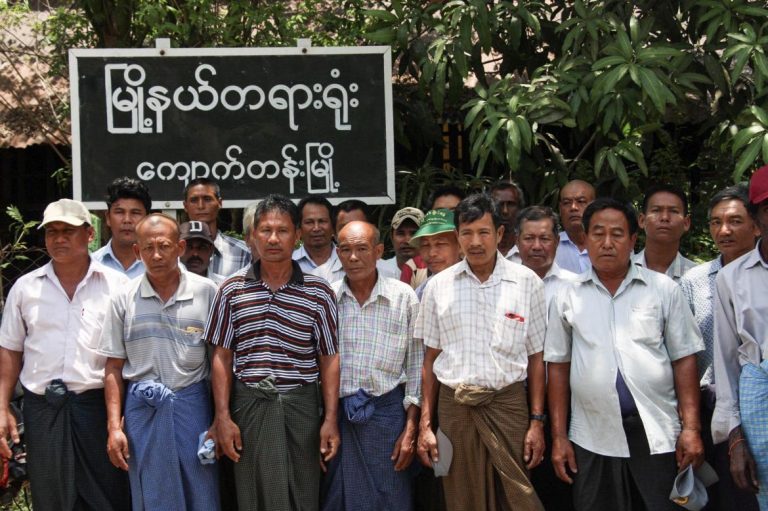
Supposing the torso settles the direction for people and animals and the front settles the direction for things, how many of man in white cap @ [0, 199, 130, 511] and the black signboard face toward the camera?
2

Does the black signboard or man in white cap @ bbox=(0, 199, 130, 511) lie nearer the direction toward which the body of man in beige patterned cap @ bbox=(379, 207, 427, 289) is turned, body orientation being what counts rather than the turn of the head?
the man in white cap

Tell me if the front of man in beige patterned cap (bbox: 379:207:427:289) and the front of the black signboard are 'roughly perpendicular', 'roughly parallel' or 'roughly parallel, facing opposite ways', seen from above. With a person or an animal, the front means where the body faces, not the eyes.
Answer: roughly parallel

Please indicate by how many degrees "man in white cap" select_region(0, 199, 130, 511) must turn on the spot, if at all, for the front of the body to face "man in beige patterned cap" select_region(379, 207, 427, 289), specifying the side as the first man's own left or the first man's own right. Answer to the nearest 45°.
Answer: approximately 90° to the first man's own left

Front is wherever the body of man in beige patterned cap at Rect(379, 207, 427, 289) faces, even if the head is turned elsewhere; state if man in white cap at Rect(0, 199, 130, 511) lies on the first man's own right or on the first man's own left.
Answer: on the first man's own right

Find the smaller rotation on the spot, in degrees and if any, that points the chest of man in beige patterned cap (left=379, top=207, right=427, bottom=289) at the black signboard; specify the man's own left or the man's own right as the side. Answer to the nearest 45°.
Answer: approximately 90° to the man's own right

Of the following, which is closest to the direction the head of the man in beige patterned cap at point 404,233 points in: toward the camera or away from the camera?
toward the camera

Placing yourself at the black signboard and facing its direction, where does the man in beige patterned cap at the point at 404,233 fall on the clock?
The man in beige patterned cap is roughly at 10 o'clock from the black signboard.

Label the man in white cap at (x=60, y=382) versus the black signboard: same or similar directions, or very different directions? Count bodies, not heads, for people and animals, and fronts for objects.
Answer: same or similar directions

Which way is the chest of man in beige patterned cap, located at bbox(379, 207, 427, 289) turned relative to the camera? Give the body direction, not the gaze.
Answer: toward the camera

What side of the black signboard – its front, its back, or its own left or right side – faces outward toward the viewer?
front
